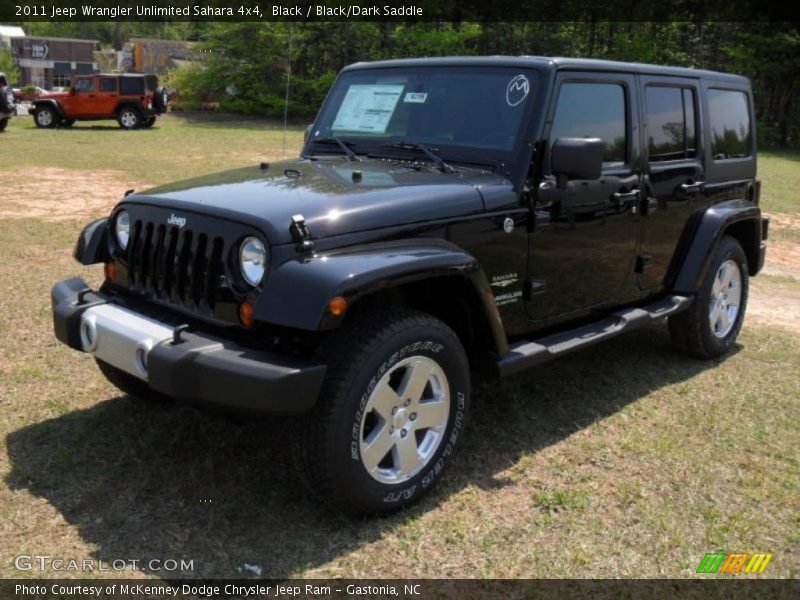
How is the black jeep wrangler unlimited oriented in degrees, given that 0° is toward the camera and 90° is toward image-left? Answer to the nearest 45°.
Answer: approximately 45°

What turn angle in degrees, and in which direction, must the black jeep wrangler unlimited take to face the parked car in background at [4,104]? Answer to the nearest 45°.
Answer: approximately 90° to its right

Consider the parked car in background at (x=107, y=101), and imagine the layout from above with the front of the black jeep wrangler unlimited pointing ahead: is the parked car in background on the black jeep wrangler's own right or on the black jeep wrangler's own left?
on the black jeep wrangler's own right
